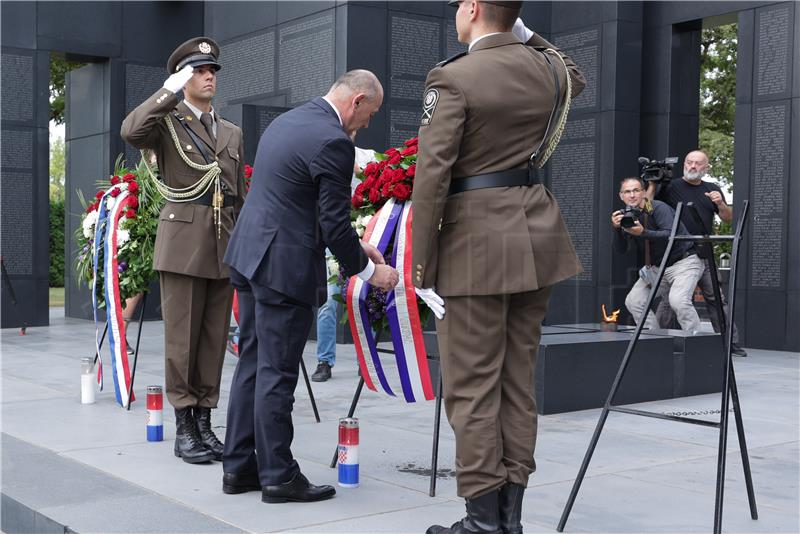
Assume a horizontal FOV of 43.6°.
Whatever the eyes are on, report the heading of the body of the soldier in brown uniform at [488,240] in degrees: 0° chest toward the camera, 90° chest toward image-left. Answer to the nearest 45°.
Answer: approximately 135°

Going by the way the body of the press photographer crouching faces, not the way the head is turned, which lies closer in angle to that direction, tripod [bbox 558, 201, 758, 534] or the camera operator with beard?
the tripod

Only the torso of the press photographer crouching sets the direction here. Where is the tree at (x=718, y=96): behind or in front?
behind

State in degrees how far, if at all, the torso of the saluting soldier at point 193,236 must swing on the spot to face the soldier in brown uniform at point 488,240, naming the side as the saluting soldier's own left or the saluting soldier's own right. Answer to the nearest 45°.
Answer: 0° — they already face them

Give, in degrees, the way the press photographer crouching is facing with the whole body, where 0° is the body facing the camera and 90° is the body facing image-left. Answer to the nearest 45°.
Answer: approximately 45°

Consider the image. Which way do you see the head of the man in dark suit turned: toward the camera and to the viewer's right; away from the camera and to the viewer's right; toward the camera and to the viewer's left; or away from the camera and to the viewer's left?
away from the camera and to the viewer's right

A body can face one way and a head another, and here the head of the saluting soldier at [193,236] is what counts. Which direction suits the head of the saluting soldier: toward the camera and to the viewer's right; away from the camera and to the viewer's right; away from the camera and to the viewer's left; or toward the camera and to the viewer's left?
toward the camera and to the viewer's right

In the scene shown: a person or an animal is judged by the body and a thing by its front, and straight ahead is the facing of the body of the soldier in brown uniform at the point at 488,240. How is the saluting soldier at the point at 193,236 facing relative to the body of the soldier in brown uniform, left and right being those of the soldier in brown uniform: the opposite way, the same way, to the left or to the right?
the opposite way
